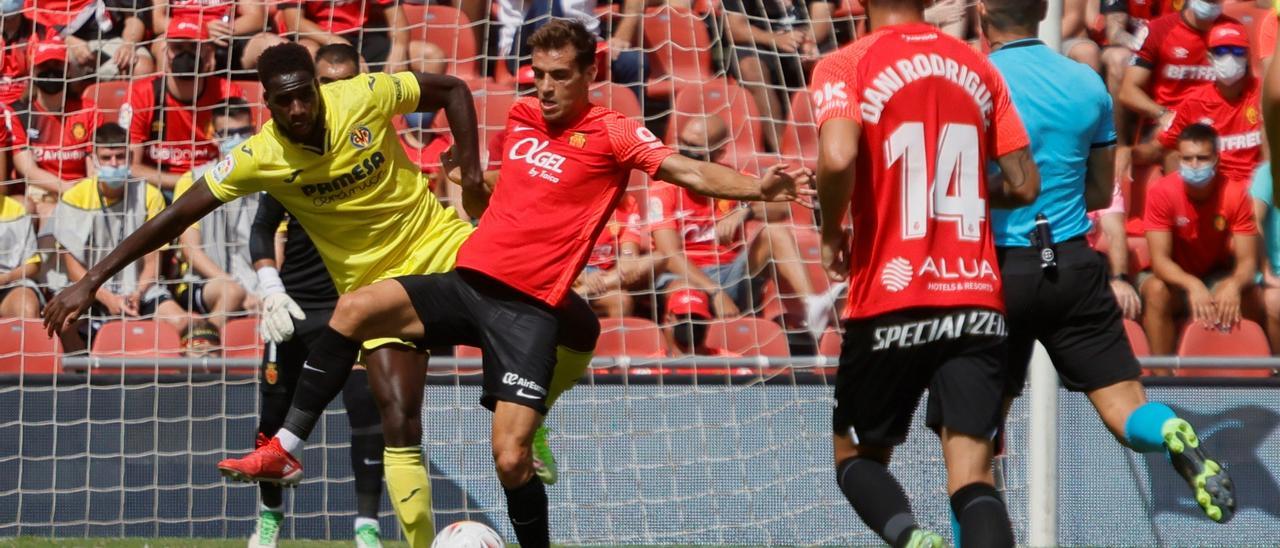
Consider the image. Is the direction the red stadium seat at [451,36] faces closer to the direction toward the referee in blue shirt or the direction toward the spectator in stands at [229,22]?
the referee in blue shirt

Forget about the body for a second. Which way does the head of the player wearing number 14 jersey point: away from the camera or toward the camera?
away from the camera

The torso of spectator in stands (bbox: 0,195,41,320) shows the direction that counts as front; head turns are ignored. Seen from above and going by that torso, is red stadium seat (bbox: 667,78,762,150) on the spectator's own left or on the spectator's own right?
on the spectator's own left

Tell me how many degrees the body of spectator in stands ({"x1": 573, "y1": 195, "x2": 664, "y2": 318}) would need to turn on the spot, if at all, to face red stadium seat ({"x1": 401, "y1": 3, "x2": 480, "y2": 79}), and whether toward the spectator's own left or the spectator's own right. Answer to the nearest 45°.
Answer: approximately 135° to the spectator's own right

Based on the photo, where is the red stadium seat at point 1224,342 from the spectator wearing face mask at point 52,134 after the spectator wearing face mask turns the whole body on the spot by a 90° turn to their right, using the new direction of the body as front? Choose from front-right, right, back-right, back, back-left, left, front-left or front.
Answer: back-left

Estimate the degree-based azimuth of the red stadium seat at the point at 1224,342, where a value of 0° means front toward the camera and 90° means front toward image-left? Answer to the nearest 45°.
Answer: approximately 0°

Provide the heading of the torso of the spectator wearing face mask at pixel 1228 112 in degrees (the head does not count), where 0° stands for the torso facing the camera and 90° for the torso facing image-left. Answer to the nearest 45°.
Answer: approximately 0°

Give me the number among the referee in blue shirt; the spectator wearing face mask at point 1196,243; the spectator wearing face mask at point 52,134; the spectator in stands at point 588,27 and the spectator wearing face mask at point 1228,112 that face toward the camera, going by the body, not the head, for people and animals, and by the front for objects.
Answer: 4

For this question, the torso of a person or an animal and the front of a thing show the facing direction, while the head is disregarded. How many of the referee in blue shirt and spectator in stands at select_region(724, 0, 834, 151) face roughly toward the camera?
1
